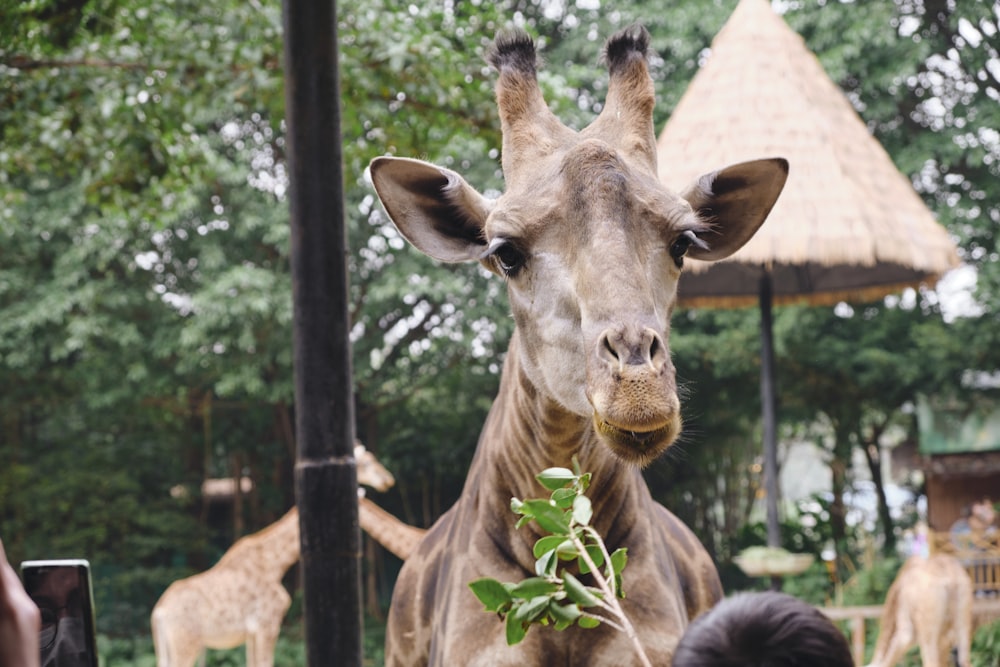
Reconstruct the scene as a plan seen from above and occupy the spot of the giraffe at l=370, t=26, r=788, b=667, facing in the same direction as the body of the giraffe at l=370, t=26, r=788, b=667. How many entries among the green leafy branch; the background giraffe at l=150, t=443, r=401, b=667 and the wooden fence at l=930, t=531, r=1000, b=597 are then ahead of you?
1

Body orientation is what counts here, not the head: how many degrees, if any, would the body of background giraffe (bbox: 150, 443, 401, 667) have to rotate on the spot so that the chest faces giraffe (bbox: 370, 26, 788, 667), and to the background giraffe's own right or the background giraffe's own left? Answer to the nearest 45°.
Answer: approximately 90° to the background giraffe's own right

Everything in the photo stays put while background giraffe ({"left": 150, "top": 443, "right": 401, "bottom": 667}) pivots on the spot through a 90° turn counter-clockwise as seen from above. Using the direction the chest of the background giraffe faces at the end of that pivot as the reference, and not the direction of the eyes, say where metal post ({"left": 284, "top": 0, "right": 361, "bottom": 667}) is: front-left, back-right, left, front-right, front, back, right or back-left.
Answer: back

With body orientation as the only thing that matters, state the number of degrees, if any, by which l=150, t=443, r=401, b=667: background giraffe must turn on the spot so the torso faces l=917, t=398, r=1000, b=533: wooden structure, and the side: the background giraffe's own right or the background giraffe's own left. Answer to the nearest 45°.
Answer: approximately 45° to the background giraffe's own left

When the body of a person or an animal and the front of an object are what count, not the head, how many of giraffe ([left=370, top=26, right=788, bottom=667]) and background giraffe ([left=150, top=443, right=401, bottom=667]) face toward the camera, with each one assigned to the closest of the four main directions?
1

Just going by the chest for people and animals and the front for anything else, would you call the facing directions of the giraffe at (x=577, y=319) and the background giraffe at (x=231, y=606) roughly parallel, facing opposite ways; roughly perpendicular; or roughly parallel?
roughly perpendicular

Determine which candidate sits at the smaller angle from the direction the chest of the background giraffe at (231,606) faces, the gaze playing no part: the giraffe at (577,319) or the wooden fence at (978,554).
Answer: the wooden fence

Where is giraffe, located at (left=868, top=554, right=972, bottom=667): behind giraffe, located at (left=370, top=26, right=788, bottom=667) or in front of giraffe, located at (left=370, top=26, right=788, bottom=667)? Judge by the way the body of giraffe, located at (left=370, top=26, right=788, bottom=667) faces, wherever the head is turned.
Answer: behind

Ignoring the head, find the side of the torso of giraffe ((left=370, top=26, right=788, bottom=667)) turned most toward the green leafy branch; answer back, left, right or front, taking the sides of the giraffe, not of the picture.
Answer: front

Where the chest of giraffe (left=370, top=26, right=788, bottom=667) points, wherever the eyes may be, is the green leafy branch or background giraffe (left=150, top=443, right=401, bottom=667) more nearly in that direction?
the green leafy branch

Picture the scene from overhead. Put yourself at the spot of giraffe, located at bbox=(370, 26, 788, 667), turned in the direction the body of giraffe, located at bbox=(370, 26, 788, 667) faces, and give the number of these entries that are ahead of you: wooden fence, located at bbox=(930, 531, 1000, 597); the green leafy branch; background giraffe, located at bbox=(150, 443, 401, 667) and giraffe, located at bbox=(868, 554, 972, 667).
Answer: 1

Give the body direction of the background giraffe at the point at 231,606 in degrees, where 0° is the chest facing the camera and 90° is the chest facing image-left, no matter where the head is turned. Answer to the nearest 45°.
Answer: approximately 270°

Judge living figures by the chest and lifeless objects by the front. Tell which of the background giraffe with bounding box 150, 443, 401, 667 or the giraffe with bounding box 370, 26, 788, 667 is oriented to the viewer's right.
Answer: the background giraffe
